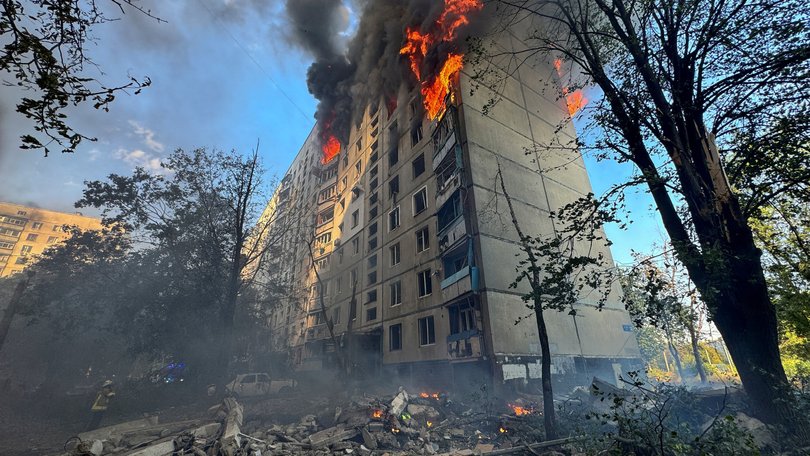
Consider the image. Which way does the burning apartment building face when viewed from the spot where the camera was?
facing the viewer and to the left of the viewer

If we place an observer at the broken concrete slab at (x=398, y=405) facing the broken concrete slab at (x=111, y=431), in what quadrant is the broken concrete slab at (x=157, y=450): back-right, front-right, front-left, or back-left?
front-left

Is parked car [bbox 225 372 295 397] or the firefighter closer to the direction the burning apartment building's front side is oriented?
the firefighter

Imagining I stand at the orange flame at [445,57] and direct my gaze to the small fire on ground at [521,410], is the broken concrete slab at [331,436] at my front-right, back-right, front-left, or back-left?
front-right

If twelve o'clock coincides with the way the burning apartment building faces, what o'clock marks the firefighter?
The firefighter is roughly at 12 o'clock from the burning apartment building.

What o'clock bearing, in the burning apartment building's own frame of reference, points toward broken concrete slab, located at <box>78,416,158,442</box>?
The broken concrete slab is roughly at 12 o'clock from the burning apartment building.

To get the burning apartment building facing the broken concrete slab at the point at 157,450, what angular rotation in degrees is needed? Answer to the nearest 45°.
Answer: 0° — it already faces it

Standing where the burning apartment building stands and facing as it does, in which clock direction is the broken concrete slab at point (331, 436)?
The broken concrete slab is roughly at 11 o'clock from the burning apartment building.
